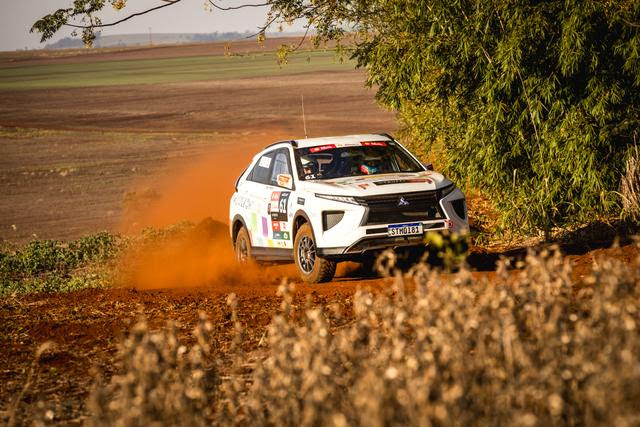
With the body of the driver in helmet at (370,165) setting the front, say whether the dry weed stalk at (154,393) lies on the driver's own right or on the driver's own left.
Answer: on the driver's own right

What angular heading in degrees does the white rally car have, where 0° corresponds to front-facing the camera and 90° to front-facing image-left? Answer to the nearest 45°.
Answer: approximately 315°

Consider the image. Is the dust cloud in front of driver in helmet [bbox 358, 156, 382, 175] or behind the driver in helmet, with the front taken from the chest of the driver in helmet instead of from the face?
behind

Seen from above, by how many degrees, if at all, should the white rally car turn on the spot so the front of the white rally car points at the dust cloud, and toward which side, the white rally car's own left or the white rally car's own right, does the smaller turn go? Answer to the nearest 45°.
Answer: approximately 180°

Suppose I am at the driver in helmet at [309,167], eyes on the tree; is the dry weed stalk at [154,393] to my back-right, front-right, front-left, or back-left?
back-right

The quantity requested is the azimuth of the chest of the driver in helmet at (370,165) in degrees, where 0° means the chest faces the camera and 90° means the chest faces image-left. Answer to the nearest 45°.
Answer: approximately 315°

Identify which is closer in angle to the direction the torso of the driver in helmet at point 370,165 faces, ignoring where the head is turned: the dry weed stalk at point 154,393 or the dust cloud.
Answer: the dry weed stalk

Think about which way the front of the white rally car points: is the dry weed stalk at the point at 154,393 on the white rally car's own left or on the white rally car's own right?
on the white rally car's own right
